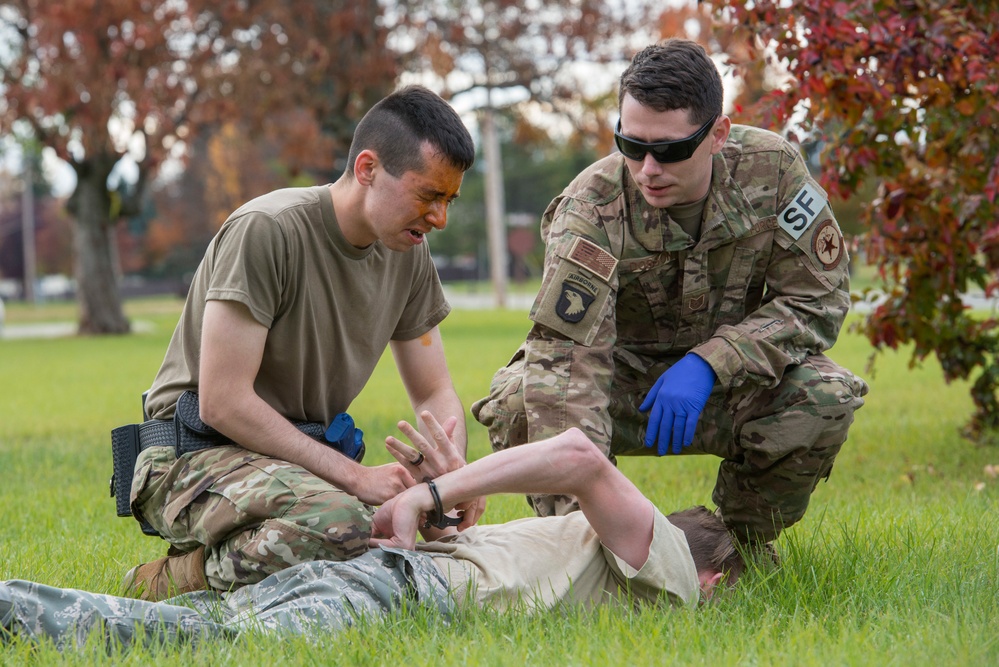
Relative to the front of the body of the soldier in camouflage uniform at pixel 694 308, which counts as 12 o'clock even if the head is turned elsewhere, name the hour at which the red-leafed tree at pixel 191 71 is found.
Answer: The red-leafed tree is roughly at 5 o'clock from the soldier in camouflage uniform.

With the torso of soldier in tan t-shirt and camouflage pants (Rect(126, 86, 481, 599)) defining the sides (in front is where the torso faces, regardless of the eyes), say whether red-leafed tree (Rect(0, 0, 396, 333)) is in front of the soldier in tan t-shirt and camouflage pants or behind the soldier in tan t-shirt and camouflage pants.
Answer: behind

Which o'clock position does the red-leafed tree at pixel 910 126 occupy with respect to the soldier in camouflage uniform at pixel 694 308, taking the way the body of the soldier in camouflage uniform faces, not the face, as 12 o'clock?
The red-leafed tree is roughly at 7 o'clock from the soldier in camouflage uniform.

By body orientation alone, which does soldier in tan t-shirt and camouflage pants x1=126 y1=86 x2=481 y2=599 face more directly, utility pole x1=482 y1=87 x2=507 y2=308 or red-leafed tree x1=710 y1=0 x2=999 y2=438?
the red-leafed tree

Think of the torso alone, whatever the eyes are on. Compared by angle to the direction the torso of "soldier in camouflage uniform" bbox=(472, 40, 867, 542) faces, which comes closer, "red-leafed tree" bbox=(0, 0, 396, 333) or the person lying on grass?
the person lying on grass

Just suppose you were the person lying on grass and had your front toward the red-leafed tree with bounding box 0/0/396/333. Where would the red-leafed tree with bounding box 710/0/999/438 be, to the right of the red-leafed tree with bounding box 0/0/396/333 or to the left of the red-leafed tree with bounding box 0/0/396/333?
right

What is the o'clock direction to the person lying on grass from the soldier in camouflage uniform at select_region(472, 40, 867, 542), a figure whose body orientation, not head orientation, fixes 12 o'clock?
The person lying on grass is roughly at 1 o'clock from the soldier in camouflage uniform.

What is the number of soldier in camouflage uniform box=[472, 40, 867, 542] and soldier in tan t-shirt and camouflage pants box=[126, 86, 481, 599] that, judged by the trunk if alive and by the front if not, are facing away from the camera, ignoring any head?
0

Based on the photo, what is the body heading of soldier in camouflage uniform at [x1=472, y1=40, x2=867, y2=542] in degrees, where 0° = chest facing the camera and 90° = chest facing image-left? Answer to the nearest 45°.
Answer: approximately 0°

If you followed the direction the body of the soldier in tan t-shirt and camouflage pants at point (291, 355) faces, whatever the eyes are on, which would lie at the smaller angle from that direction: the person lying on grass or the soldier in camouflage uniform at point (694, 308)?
the person lying on grass

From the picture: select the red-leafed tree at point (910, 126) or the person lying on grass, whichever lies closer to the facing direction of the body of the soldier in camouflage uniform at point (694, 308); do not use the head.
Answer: the person lying on grass

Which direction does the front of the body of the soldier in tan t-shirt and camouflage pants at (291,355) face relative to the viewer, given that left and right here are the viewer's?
facing the viewer and to the right of the viewer

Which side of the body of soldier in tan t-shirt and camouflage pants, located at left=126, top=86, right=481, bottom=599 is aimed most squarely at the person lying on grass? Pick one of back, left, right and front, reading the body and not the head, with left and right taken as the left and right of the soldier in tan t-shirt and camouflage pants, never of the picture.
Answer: front
